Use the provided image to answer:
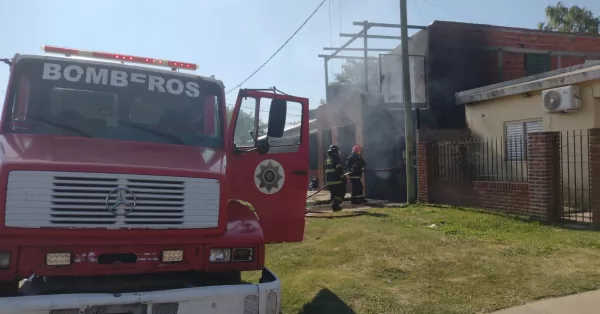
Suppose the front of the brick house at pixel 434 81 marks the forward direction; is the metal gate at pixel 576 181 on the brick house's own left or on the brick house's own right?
on the brick house's own left

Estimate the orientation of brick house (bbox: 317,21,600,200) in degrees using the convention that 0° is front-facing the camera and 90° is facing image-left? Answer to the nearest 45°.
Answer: approximately 45°

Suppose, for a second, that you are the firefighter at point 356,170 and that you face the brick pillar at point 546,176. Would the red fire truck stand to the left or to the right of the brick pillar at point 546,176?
right

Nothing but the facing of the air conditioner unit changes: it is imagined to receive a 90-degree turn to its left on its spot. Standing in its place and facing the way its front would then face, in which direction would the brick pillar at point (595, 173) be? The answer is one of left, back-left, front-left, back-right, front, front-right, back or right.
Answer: front-right

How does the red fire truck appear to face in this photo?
toward the camera

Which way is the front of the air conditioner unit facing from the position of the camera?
facing the viewer and to the left of the viewer

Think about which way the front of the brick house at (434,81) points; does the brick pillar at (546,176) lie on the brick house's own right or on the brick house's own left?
on the brick house's own left

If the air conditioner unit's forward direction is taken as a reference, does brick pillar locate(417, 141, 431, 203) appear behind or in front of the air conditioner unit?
in front

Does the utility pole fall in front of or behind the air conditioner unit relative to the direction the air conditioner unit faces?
in front

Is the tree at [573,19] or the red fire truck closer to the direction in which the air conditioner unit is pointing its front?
the red fire truck

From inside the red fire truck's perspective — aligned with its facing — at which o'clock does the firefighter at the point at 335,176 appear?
The firefighter is roughly at 7 o'clock from the red fire truck.

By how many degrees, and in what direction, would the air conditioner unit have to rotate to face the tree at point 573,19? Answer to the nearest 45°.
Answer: approximately 135° to its right
